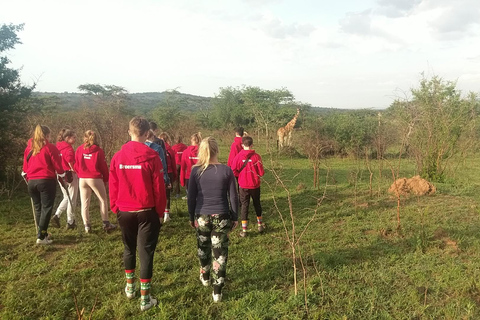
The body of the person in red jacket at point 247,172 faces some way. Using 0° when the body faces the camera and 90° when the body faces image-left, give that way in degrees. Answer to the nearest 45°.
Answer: approximately 180°

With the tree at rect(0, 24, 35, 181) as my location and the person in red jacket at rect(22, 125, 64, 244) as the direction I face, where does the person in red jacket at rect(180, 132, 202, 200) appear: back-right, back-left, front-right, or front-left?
front-left

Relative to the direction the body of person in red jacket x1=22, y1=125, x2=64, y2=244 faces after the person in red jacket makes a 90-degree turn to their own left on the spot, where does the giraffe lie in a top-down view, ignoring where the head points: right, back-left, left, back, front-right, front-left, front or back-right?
right

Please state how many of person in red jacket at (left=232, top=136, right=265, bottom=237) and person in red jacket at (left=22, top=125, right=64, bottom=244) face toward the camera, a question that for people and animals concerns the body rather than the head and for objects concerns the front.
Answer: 0

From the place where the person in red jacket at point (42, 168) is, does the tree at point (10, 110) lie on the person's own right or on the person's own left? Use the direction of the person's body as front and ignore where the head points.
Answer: on the person's own left

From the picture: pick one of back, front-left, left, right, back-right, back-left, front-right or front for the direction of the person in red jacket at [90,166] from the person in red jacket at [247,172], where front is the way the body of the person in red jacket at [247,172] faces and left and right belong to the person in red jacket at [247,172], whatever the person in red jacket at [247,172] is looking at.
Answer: left

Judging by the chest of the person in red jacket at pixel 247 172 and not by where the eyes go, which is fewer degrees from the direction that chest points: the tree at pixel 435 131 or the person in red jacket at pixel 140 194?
the tree

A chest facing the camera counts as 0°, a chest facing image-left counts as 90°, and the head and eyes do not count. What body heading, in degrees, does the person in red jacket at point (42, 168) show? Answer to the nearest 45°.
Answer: approximately 225°

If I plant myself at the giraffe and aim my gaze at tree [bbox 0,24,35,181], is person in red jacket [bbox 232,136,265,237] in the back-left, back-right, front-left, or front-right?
front-left

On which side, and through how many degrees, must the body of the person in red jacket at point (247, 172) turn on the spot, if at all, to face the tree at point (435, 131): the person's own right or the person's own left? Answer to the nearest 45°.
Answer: approximately 45° to the person's own right

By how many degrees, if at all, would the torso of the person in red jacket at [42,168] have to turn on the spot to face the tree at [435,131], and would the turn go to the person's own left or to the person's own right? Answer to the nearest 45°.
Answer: approximately 45° to the person's own right
